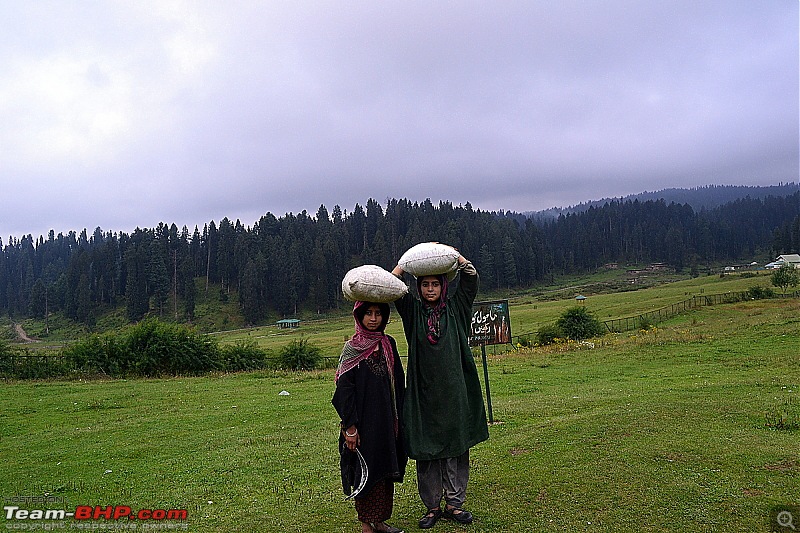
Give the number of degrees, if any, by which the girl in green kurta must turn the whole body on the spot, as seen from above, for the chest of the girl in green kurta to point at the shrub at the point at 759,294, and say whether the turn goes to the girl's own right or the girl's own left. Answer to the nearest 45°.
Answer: approximately 135° to the girl's own left

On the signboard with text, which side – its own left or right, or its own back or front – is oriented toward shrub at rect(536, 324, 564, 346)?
back

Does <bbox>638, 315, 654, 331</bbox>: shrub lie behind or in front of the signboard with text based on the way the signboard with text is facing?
behind

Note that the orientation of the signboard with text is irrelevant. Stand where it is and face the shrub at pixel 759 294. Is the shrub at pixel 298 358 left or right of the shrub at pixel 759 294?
left

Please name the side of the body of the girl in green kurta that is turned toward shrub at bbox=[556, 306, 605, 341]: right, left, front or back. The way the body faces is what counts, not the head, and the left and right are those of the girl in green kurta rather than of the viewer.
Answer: back

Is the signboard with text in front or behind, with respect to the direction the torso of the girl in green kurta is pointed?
behind

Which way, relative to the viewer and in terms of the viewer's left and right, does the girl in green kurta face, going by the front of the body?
facing the viewer
